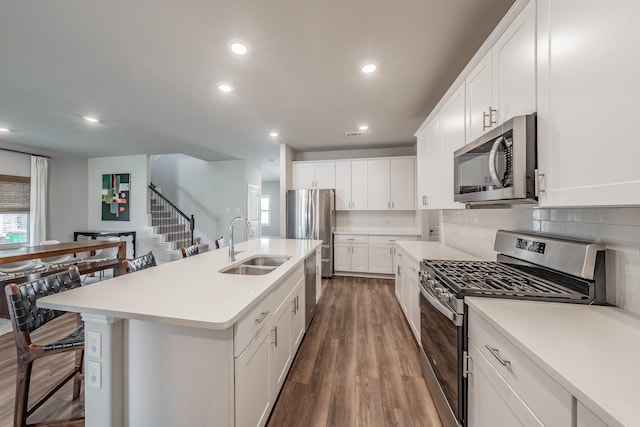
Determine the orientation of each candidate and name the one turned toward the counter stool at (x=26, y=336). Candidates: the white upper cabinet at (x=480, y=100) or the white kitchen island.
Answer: the white upper cabinet

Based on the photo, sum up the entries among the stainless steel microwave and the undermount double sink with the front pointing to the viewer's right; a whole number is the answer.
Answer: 1

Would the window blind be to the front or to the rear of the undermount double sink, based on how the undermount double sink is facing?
to the rear

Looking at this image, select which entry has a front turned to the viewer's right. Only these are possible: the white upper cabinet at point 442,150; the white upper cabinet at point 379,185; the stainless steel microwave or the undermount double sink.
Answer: the undermount double sink

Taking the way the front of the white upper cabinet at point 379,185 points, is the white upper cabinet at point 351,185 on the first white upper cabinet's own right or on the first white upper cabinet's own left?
on the first white upper cabinet's own right

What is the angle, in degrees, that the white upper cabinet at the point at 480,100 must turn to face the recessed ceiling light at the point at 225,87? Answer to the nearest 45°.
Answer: approximately 45° to its right

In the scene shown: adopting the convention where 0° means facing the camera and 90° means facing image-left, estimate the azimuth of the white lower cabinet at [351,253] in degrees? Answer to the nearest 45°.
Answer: approximately 0°

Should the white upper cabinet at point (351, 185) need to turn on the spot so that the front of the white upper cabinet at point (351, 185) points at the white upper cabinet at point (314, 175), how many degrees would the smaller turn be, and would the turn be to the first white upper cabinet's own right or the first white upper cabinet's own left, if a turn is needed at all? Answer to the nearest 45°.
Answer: approximately 90° to the first white upper cabinet's own right

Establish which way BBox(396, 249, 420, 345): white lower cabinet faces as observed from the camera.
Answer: facing to the left of the viewer

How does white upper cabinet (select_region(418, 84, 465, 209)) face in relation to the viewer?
to the viewer's left

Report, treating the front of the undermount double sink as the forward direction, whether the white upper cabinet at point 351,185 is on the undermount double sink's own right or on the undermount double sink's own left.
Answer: on the undermount double sink's own left
